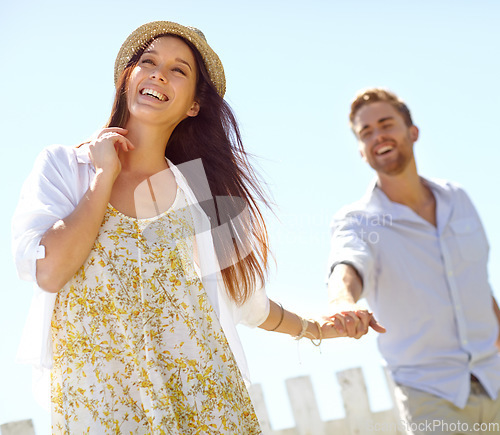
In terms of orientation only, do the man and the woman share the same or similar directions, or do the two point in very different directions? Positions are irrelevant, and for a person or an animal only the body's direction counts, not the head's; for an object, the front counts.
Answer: same or similar directions

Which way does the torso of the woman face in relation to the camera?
toward the camera

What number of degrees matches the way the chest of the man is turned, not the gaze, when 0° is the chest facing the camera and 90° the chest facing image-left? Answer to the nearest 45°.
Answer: approximately 0°

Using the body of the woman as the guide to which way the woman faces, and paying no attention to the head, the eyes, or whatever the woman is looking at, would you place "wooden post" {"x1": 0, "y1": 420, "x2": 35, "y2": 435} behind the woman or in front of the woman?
behind

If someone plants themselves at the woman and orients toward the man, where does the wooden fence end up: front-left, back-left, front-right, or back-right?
front-left

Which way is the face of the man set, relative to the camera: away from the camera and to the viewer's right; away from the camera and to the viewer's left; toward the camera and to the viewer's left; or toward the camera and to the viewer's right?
toward the camera and to the viewer's left

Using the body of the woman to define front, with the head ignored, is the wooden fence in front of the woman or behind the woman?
behind

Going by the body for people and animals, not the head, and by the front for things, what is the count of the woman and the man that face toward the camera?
2
